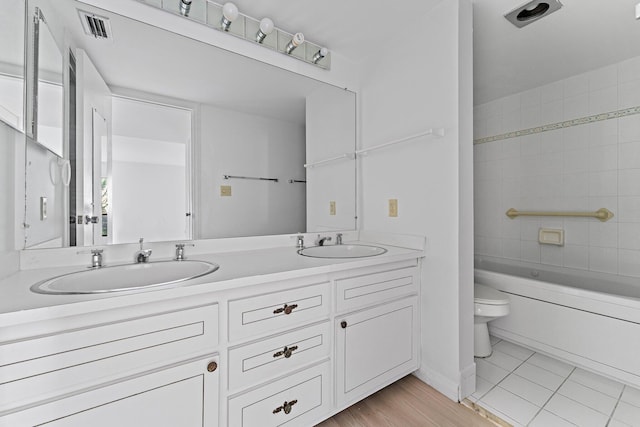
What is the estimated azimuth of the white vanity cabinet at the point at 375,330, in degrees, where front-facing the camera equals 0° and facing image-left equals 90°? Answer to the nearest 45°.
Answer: approximately 315°

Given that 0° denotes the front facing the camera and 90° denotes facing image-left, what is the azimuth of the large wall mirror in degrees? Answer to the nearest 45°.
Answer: approximately 315°

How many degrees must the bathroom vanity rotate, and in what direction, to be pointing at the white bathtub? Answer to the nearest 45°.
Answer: approximately 45° to its left

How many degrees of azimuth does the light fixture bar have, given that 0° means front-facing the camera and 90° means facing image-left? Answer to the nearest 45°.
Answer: approximately 315°
